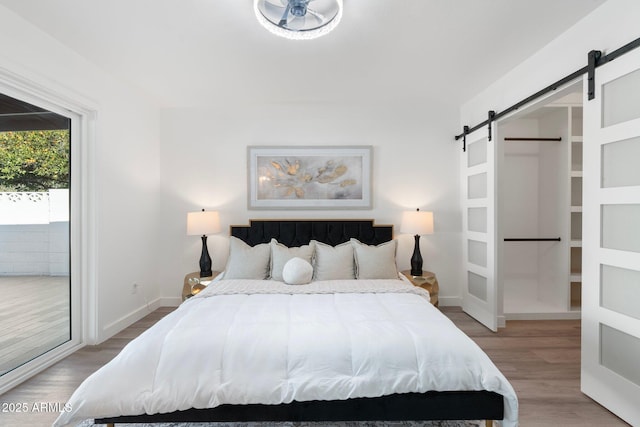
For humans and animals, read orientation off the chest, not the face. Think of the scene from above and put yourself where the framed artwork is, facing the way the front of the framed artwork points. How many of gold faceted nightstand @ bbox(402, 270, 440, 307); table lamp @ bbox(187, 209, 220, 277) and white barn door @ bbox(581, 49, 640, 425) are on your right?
1

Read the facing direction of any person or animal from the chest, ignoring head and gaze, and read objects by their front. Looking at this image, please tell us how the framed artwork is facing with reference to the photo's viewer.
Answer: facing the viewer

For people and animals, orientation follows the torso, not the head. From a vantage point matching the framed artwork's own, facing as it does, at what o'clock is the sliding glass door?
The sliding glass door is roughly at 2 o'clock from the framed artwork.

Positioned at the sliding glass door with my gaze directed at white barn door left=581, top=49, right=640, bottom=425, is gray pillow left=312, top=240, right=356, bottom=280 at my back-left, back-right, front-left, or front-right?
front-left

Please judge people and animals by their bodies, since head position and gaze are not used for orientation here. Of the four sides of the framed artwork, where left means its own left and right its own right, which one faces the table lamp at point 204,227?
right

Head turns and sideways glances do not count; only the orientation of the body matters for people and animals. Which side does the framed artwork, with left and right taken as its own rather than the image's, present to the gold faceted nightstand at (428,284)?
left

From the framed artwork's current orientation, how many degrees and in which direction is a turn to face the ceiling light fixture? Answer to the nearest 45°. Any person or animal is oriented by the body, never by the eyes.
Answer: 0° — it already faces it

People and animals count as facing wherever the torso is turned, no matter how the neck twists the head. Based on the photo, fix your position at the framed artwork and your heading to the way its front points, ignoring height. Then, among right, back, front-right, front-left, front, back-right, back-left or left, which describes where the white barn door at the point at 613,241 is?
front-left

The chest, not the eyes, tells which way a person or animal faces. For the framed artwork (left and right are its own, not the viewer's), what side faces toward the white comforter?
front

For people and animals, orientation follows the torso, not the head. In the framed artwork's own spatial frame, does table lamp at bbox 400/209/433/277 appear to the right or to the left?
on its left
